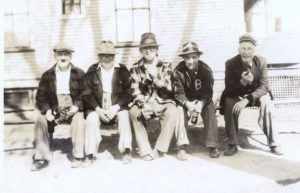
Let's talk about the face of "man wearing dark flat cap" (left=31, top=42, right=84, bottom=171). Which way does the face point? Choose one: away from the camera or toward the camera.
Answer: toward the camera

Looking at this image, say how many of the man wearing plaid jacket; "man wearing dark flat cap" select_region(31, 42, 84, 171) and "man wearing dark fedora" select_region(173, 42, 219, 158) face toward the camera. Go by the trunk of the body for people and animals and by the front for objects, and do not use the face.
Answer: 3

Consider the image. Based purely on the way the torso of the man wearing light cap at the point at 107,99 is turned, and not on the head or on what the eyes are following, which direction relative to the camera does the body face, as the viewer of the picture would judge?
toward the camera

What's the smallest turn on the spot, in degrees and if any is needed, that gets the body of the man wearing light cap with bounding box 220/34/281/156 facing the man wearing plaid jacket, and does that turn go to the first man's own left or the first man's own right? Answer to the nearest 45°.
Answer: approximately 45° to the first man's own right

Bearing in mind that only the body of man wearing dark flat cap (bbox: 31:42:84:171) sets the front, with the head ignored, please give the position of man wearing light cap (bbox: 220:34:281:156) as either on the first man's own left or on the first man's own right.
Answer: on the first man's own left

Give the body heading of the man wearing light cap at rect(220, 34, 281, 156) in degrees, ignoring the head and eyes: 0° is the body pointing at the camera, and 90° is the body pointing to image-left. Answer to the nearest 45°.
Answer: approximately 0°

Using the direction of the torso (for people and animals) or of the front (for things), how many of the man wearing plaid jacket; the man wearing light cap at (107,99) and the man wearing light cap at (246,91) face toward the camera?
3

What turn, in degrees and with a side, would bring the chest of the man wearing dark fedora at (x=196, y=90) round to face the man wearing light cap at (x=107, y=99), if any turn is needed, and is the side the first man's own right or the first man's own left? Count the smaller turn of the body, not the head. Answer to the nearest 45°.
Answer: approximately 90° to the first man's own right

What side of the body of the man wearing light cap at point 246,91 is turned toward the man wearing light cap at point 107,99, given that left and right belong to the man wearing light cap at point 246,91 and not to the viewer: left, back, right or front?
right

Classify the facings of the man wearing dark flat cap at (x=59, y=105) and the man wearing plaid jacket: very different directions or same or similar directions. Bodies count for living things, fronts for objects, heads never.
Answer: same or similar directions

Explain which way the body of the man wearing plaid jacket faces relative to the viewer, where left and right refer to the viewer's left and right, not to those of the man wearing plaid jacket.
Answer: facing the viewer
